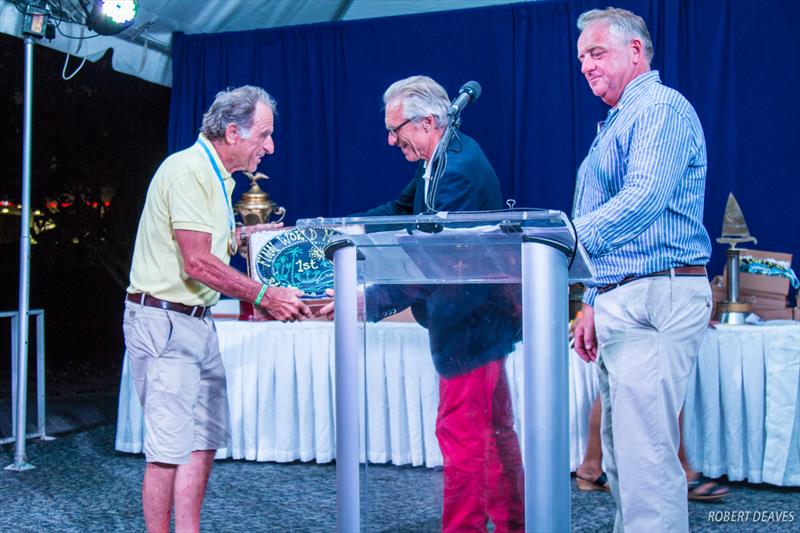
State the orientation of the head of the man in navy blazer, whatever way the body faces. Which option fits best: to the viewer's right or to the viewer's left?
to the viewer's left

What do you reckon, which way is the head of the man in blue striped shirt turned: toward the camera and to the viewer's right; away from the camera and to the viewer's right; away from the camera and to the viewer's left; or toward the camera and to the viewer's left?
toward the camera and to the viewer's left

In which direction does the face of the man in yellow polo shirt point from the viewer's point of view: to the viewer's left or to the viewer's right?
to the viewer's right

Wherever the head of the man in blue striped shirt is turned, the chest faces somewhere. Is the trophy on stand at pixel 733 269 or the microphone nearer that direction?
the microphone

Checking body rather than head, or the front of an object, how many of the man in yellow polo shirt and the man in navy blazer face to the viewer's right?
1

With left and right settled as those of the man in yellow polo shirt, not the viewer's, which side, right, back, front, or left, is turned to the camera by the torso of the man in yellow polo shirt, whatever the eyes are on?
right

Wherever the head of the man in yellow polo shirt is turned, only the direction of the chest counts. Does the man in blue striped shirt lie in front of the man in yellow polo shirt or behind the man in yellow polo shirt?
in front

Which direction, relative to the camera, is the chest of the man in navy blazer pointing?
to the viewer's left
